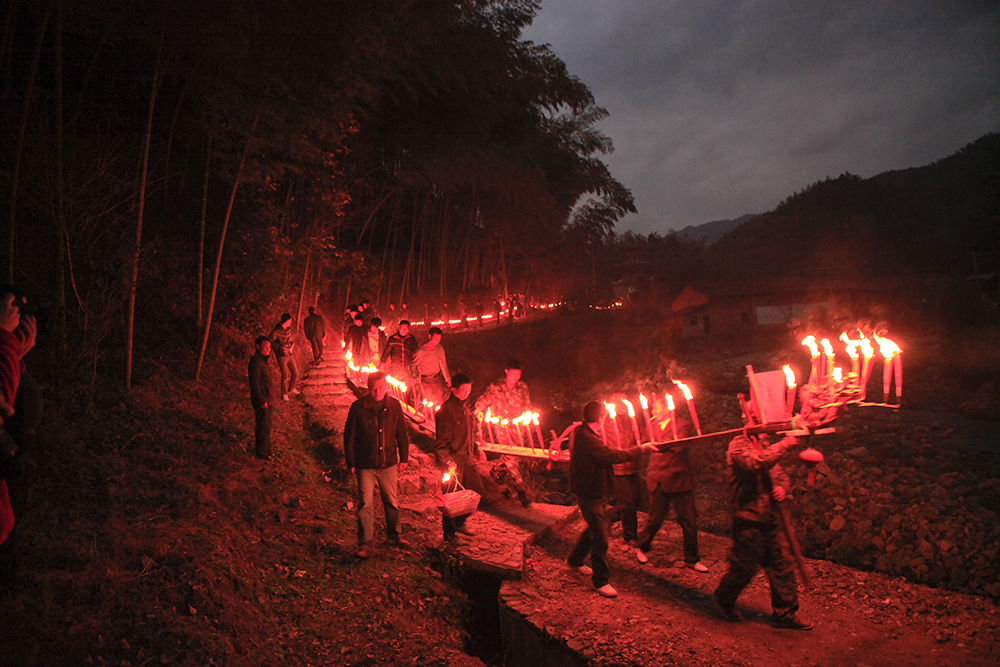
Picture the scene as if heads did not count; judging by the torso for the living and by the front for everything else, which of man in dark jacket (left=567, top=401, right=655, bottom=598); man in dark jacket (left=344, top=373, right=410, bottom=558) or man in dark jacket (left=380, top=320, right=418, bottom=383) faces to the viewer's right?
man in dark jacket (left=567, top=401, right=655, bottom=598)

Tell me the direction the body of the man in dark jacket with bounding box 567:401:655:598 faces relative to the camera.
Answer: to the viewer's right

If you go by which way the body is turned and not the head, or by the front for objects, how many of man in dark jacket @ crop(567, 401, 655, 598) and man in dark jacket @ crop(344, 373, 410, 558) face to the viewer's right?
1

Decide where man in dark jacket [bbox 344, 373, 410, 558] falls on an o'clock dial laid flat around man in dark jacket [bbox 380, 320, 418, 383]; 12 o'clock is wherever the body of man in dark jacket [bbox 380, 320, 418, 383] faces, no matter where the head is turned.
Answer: man in dark jacket [bbox 344, 373, 410, 558] is roughly at 12 o'clock from man in dark jacket [bbox 380, 320, 418, 383].

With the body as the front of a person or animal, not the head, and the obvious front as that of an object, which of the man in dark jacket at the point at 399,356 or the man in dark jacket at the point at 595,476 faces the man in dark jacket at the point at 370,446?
the man in dark jacket at the point at 399,356

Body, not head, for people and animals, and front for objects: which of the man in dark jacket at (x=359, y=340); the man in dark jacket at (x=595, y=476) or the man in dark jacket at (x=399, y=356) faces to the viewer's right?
the man in dark jacket at (x=595, y=476)
